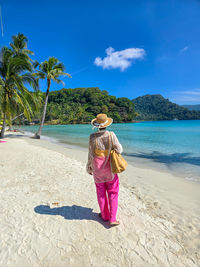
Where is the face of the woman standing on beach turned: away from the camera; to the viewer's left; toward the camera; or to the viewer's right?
away from the camera

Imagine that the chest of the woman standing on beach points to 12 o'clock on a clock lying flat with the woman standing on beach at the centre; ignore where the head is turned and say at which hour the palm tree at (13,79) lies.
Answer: The palm tree is roughly at 11 o'clock from the woman standing on beach.

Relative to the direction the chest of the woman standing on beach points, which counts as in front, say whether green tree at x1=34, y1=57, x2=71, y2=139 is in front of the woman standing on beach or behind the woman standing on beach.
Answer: in front

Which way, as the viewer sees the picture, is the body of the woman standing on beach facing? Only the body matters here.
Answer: away from the camera
